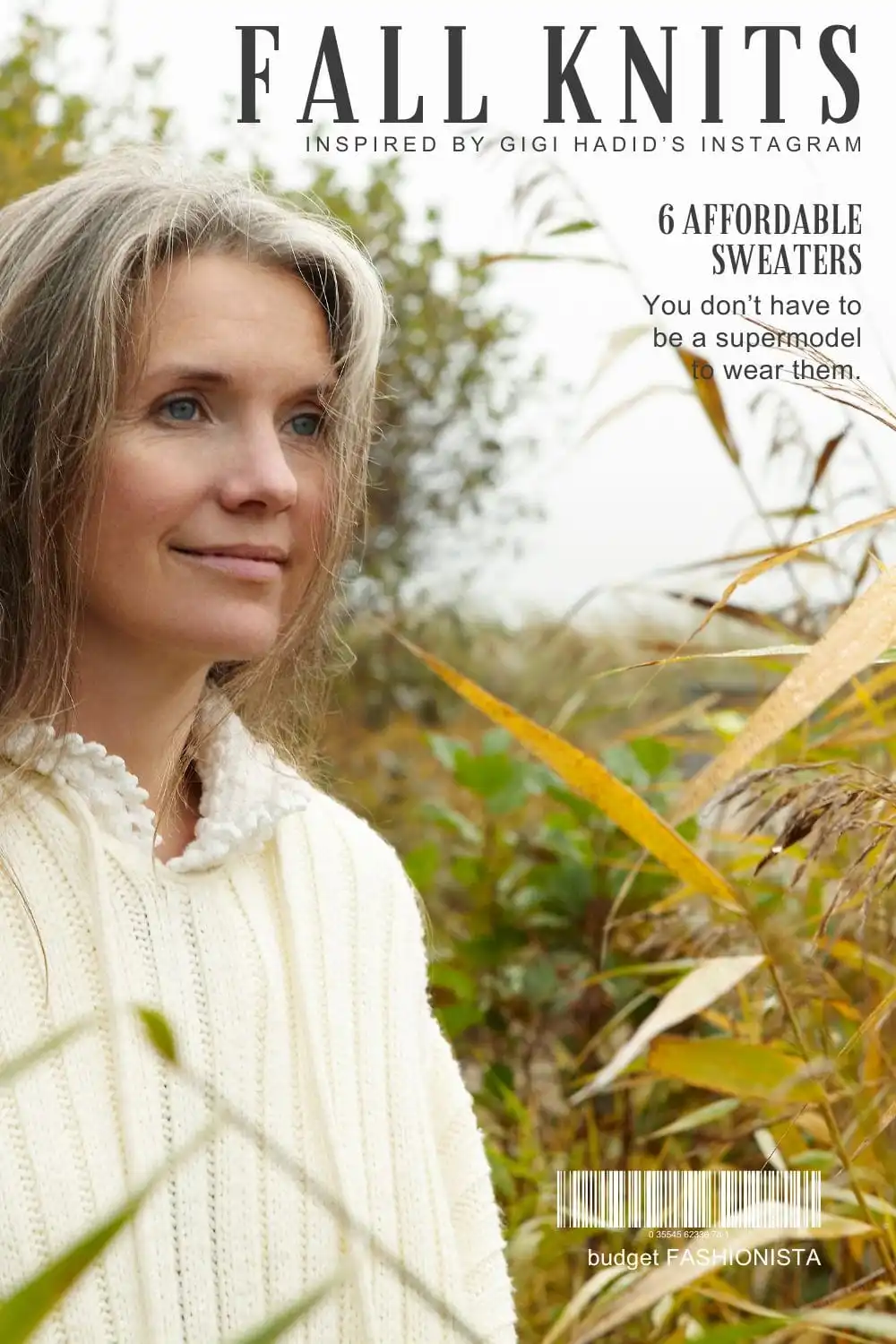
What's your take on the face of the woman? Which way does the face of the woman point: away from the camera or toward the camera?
toward the camera

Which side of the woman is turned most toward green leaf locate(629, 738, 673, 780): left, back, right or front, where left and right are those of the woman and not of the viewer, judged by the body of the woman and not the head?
left
